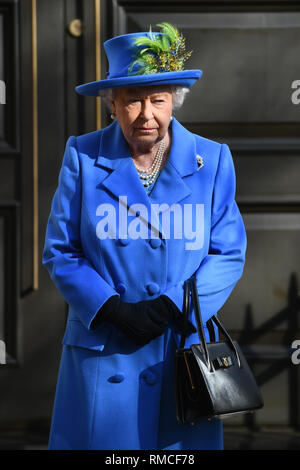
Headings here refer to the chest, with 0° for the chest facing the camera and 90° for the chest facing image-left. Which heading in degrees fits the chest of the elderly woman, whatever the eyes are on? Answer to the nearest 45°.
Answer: approximately 0°
